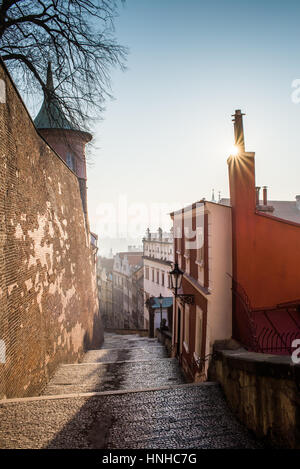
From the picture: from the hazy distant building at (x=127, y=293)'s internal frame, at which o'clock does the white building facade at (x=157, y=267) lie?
The white building facade is roughly at 10 o'clock from the hazy distant building.

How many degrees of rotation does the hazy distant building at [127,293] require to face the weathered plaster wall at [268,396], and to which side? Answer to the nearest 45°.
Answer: approximately 45° to its left

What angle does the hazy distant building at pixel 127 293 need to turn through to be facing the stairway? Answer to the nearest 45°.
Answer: approximately 45° to its left

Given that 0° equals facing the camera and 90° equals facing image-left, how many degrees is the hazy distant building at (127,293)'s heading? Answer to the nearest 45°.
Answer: approximately 45°
